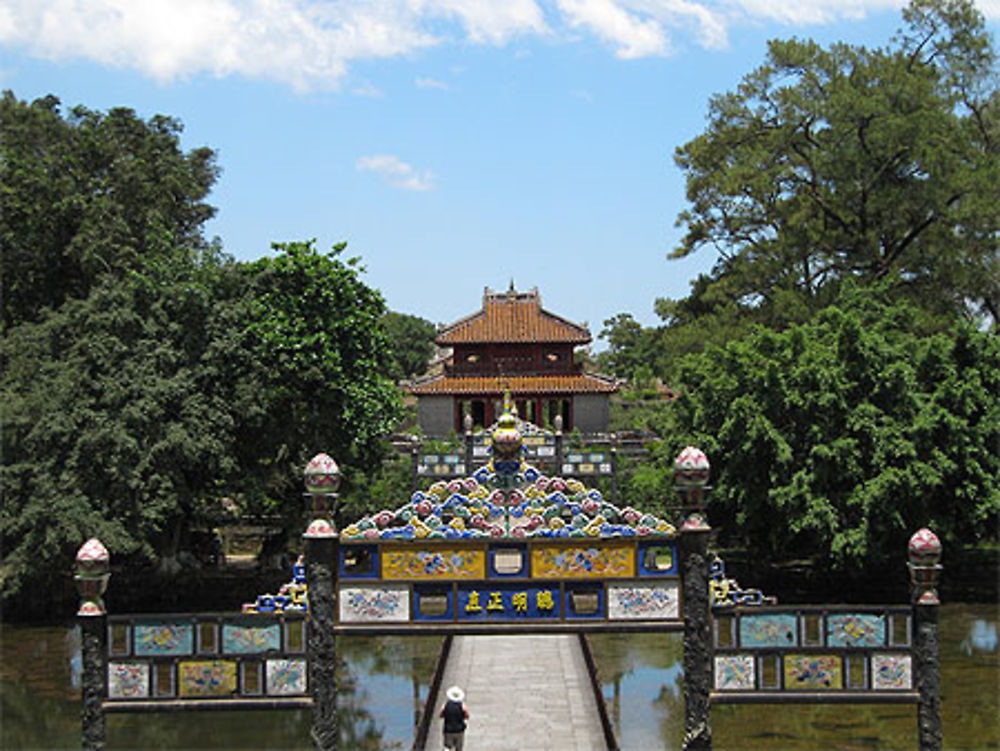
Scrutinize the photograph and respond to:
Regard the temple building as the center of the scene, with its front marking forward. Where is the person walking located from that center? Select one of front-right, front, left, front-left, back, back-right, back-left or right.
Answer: front

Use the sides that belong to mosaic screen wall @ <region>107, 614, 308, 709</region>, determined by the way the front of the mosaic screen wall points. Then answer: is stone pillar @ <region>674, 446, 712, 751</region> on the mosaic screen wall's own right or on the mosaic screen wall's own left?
on the mosaic screen wall's own left

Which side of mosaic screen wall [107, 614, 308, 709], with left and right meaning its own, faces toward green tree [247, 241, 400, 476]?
back

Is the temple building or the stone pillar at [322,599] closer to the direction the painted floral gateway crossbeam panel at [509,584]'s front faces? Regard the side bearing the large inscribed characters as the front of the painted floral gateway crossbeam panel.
the stone pillar

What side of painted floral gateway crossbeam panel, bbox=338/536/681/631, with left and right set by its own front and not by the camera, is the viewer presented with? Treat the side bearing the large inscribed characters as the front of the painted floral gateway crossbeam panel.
front

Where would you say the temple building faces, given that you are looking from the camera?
facing the viewer

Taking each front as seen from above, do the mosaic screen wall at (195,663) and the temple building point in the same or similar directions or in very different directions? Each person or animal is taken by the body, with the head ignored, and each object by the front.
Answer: same or similar directions

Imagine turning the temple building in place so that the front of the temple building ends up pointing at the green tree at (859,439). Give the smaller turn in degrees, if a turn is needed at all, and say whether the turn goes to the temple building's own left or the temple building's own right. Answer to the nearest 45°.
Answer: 0° — it already faces it

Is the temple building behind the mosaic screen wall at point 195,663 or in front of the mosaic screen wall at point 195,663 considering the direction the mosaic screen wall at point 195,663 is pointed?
behind

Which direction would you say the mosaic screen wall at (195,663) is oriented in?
toward the camera

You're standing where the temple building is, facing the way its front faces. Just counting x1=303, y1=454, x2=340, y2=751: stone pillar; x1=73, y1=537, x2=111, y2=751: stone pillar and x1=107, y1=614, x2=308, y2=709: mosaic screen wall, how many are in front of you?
3

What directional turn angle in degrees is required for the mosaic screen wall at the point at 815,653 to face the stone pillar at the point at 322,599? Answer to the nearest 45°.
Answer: approximately 90° to its right

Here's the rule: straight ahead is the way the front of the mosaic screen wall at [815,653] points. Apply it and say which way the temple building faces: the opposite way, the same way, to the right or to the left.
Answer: the same way

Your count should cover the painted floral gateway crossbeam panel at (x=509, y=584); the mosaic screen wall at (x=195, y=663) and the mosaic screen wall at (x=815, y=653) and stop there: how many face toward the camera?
3

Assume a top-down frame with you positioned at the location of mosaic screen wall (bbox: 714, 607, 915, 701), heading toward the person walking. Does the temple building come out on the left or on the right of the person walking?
right
